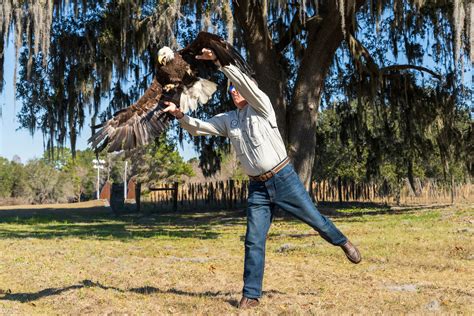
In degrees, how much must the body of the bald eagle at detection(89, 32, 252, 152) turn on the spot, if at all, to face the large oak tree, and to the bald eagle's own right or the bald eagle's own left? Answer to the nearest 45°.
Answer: approximately 135° to the bald eagle's own right

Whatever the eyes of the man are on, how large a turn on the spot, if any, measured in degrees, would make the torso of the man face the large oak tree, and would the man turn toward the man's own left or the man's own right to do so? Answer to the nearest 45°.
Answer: approximately 135° to the man's own right

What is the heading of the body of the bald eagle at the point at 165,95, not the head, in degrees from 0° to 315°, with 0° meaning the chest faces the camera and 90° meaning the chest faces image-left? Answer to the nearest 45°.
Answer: approximately 45°

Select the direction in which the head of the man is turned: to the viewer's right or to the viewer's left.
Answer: to the viewer's left

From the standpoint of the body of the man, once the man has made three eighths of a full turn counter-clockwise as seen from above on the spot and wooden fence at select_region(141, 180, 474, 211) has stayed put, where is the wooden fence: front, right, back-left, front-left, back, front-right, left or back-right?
left

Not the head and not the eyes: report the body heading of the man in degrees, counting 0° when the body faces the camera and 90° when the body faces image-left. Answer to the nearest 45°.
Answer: approximately 45°

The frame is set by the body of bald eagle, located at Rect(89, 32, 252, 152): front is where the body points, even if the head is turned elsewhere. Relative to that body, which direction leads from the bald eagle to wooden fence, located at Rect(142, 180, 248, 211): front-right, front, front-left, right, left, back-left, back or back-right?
back-right
